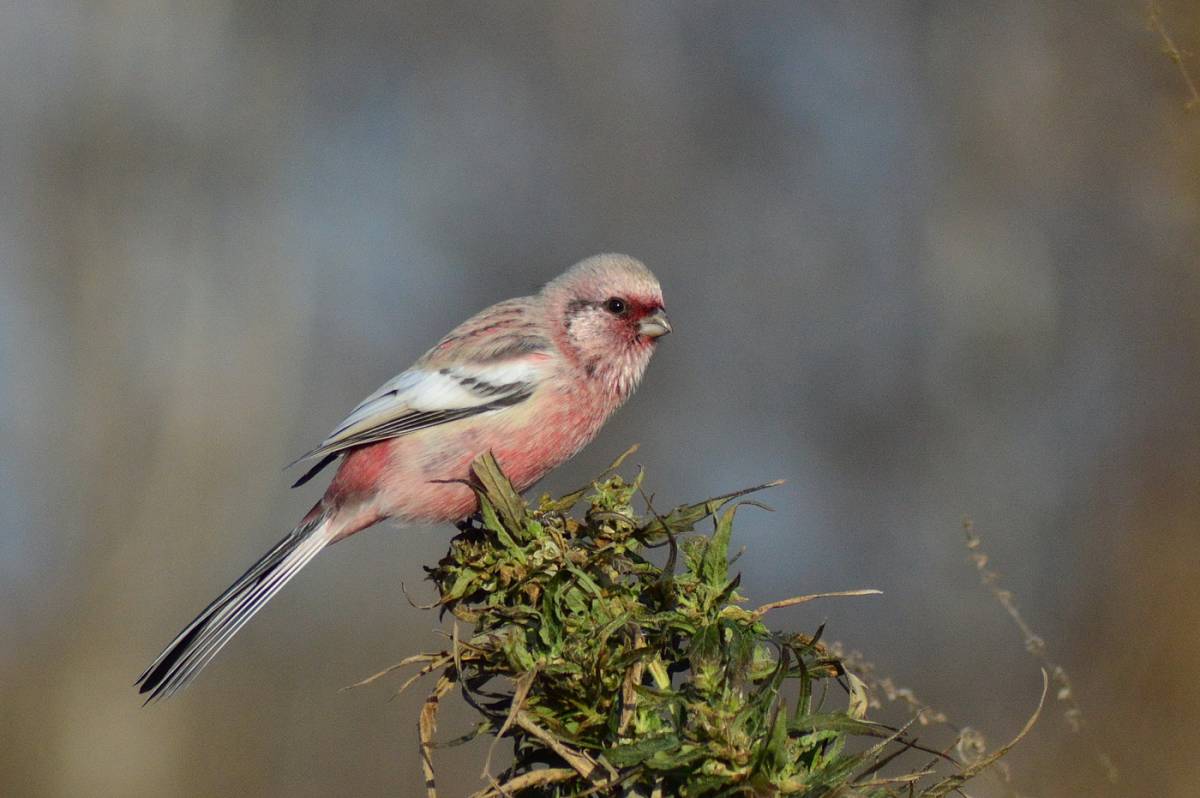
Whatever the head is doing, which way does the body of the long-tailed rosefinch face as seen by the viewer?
to the viewer's right
